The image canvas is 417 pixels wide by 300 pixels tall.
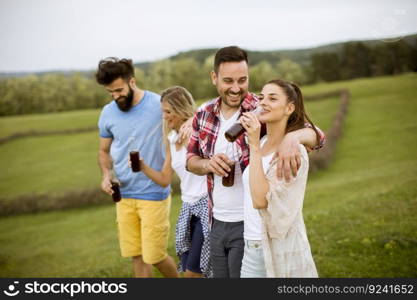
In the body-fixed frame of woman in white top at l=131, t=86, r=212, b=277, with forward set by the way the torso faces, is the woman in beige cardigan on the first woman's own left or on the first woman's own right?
on the first woman's own left

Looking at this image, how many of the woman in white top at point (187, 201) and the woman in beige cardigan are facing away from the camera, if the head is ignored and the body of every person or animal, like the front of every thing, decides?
0

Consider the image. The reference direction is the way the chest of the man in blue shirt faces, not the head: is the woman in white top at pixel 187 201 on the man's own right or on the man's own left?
on the man's own left

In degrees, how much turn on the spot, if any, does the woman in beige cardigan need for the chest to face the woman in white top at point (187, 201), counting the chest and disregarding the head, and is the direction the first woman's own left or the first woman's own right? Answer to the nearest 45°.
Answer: approximately 90° to the first woman's own right

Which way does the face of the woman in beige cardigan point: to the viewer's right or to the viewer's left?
to the viewer's left

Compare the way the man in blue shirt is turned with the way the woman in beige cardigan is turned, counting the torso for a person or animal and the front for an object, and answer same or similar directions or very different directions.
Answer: same or similar directions

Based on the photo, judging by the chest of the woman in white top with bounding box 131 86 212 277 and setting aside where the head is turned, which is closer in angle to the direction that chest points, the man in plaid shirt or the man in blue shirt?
the man in blue shirt

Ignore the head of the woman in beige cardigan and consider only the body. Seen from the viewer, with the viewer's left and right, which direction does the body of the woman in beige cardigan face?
facing the viewer and to the left of the viewer
